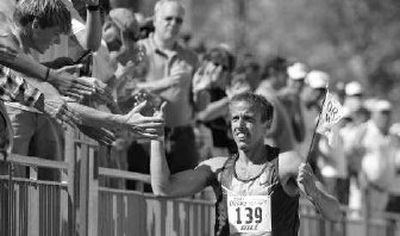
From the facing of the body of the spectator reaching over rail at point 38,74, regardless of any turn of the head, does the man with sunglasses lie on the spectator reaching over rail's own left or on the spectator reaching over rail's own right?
on the spectator reaching over rail's own left

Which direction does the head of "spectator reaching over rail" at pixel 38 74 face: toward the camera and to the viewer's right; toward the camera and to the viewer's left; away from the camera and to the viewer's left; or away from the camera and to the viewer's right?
toward the camera and to the viewer's right

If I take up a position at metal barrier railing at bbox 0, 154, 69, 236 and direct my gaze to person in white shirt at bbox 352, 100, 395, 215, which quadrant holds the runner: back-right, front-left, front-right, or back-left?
front-right

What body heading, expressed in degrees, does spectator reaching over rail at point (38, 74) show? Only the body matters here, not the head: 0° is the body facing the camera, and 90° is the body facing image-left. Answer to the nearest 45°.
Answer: approximately 270°
